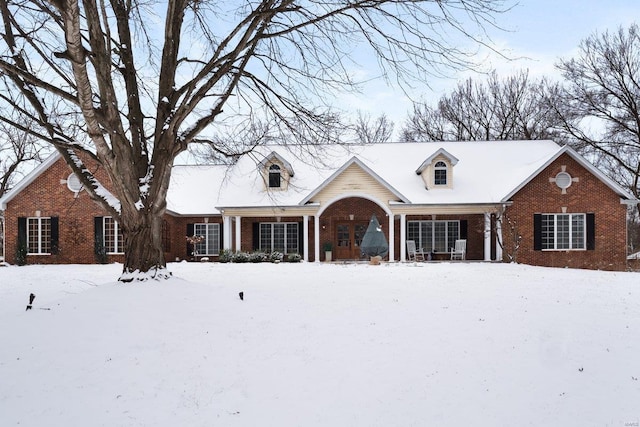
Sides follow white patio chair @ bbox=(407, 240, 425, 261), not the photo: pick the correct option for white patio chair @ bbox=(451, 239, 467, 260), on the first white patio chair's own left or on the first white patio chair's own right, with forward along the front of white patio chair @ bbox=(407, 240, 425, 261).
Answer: on the first white patio chair's own left

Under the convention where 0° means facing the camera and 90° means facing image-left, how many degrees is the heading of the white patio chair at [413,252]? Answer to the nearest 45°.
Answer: approximately 315°

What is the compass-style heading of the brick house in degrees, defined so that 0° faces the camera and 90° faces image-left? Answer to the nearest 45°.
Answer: approximately 0°

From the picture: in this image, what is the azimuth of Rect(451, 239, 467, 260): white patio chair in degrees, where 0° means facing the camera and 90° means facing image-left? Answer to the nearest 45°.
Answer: approximately 45°
